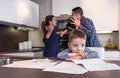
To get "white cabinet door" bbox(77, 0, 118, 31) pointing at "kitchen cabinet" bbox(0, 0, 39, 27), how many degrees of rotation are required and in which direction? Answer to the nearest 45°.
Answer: approximately 90° to its right

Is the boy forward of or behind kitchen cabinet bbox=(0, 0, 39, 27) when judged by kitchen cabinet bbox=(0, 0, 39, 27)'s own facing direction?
forward

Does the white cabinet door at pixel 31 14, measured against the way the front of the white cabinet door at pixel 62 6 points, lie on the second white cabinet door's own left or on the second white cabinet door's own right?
on the second white cabinet door's own right

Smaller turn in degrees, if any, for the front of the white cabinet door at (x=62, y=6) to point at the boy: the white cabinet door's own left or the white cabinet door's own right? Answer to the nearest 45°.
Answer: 0° — it already faces them

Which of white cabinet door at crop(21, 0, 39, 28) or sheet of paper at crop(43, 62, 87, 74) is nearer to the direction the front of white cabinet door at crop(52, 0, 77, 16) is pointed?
the sheet of paper

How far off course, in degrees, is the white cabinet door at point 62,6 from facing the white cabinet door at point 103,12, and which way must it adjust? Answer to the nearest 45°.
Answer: approximately 90° to its left

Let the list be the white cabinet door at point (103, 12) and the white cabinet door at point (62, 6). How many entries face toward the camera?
2

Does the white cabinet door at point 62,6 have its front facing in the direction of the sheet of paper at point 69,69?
yes

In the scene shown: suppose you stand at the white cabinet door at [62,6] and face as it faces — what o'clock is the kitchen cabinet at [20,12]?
The kitchen cabinet is roughly at 2 o'clock from the white cabinet door.

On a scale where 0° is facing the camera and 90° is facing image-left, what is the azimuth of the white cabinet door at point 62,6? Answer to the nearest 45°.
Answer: approximately 0°

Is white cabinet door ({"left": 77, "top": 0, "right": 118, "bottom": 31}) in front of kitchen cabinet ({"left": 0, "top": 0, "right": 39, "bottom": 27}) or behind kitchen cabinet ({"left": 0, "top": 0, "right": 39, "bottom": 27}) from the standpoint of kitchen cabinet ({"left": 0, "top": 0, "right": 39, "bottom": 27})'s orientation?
in front

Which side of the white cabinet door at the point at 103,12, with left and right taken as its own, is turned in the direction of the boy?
front
